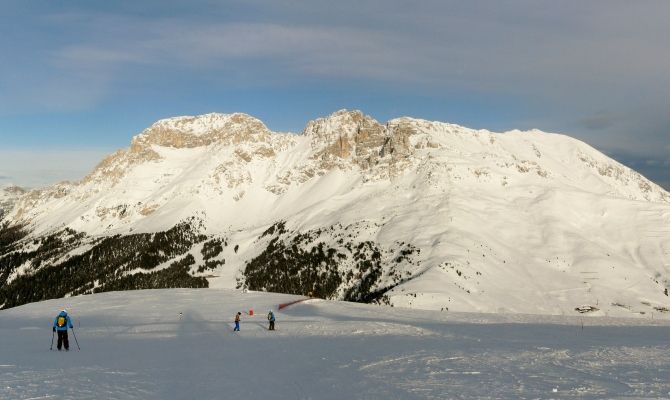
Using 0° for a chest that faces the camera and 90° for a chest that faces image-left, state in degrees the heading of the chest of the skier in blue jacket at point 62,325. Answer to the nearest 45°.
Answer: approximately 180°
